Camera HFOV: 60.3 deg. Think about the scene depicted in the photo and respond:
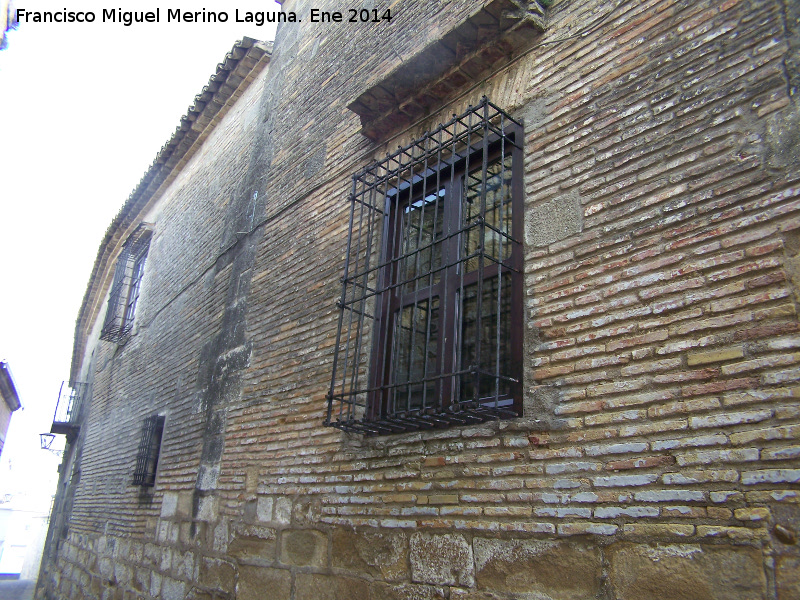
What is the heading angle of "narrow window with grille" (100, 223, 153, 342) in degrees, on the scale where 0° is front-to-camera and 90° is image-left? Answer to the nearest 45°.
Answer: approximately 45°

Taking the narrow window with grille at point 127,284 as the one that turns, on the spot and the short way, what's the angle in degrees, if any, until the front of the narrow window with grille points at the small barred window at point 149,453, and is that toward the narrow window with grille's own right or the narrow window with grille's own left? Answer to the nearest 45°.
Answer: approximately 45° to the narrow window with grille's own left
